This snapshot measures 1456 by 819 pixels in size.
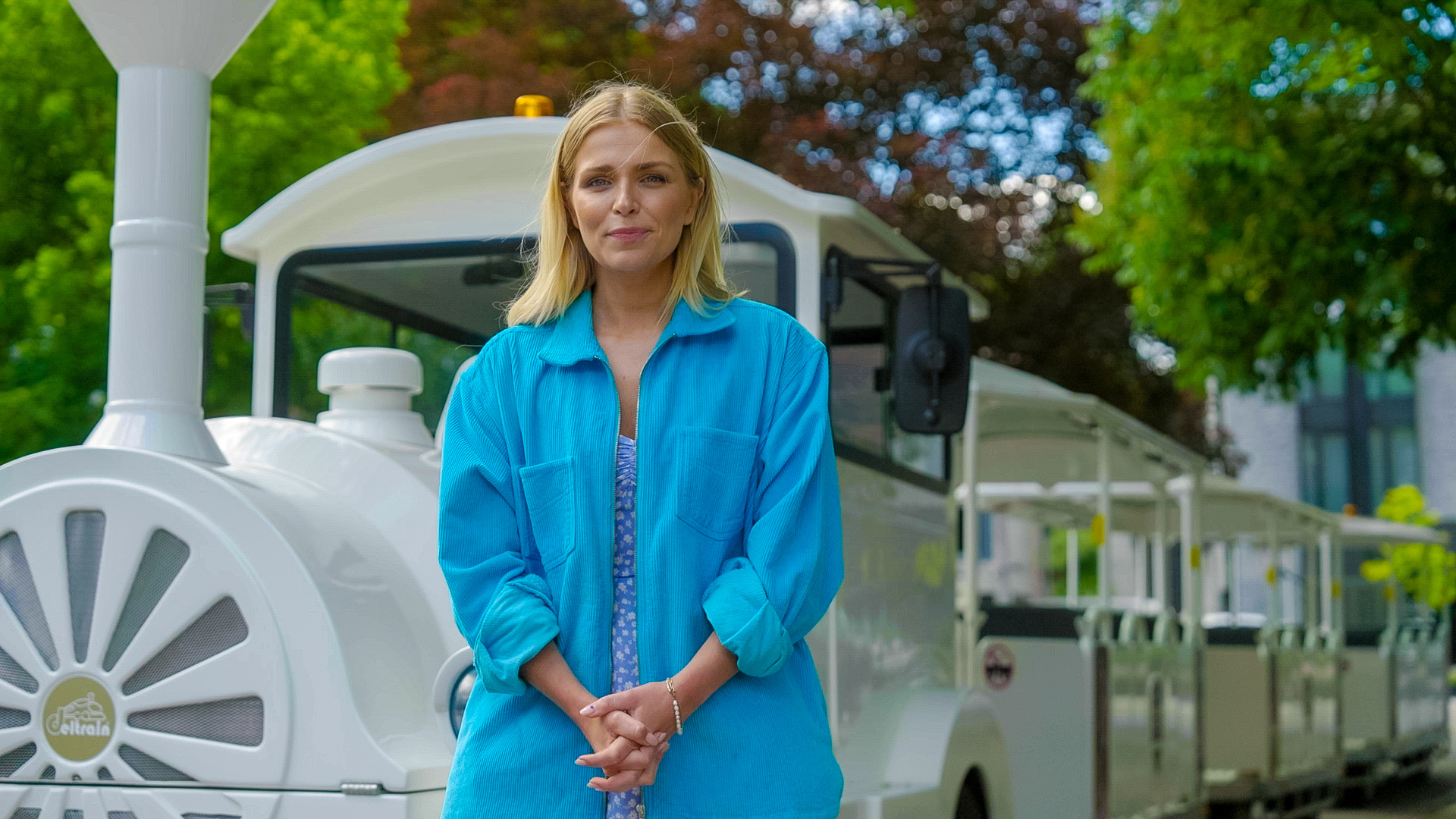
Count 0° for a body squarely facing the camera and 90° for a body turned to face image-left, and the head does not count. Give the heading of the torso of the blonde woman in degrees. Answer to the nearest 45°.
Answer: approximately 0°

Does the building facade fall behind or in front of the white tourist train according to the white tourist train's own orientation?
behind

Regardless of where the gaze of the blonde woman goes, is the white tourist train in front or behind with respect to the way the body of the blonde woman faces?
behind

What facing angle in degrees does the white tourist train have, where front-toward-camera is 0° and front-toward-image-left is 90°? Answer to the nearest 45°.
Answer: approximately 45°

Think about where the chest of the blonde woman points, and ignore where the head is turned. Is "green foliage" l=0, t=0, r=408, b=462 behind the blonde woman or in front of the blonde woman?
behind
